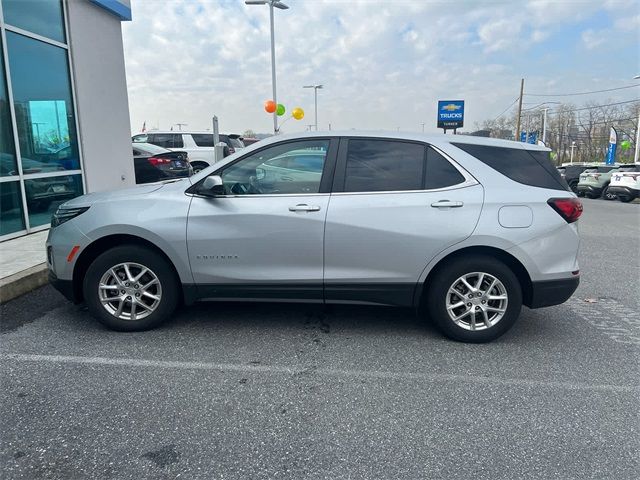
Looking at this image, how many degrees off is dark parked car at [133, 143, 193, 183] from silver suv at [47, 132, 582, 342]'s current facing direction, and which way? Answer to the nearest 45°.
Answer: approximately 45° to its right

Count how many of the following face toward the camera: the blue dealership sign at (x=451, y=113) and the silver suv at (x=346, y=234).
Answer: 1

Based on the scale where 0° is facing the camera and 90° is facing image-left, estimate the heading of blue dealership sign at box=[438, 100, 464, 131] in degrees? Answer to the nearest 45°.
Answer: approximately 0°

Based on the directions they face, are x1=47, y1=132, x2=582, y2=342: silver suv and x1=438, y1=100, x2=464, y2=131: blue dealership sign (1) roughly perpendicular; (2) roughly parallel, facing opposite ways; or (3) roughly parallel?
roughly perpendicular

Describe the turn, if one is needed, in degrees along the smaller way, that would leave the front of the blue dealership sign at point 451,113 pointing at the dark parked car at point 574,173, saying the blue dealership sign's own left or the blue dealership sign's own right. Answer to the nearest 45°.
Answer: approximately 90° to the blue dealership sign's own left

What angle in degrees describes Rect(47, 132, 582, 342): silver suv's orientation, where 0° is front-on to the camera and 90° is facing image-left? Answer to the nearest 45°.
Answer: approximately 90°

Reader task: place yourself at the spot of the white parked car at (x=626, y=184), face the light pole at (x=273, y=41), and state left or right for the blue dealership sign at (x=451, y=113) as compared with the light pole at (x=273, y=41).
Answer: right

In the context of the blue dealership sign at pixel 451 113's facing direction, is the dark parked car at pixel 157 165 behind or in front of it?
in front

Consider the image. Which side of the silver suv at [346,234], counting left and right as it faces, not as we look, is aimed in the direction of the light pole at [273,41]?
right

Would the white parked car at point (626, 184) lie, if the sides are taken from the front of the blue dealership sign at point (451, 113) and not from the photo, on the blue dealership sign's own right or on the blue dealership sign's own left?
on the blue dealership sign's own left

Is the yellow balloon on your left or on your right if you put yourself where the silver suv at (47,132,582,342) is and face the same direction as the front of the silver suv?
on your right
